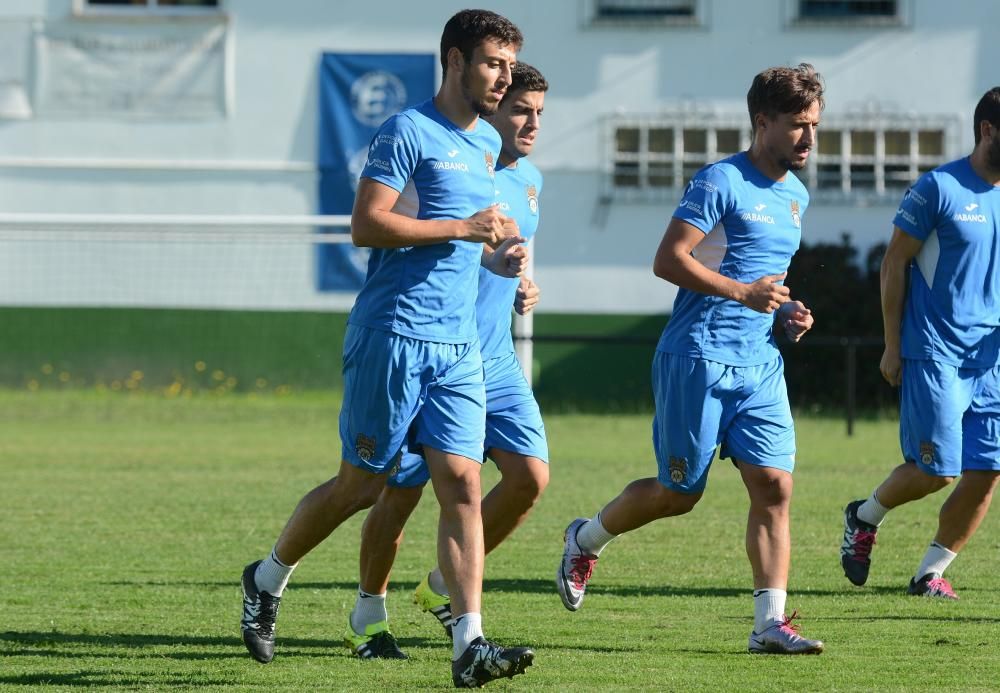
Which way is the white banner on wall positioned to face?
toward the camera

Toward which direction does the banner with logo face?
toward the camera

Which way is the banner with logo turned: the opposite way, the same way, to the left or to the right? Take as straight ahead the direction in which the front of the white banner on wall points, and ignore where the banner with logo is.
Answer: the same way

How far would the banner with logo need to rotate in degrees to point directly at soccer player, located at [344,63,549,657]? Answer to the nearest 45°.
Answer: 0° — it already faces them

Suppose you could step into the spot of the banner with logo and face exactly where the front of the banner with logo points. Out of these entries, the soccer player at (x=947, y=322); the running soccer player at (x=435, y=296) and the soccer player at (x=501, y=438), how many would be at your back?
0

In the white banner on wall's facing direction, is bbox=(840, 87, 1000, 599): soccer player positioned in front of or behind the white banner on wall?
in front

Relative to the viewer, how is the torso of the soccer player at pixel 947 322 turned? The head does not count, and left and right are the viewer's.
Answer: facing the viewer and to the right of the viewer

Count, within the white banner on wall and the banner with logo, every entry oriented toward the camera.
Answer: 2

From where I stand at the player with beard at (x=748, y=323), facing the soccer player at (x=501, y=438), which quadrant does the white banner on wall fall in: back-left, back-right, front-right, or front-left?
front-right

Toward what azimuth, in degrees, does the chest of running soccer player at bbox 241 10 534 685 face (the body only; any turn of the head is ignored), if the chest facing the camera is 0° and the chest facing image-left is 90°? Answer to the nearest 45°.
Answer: approximately 315°

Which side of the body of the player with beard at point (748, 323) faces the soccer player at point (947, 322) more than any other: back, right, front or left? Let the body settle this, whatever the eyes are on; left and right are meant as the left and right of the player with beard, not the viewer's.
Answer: left

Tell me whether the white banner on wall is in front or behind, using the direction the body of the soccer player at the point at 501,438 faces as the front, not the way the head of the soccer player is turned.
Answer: behind

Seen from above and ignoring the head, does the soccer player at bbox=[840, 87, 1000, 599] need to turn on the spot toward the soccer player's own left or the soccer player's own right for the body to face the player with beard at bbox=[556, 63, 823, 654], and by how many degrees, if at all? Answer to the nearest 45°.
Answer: approximately 90° to the soccer player's own right

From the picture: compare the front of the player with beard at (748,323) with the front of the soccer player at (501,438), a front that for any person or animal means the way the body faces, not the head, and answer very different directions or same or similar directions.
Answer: same or similar directions
